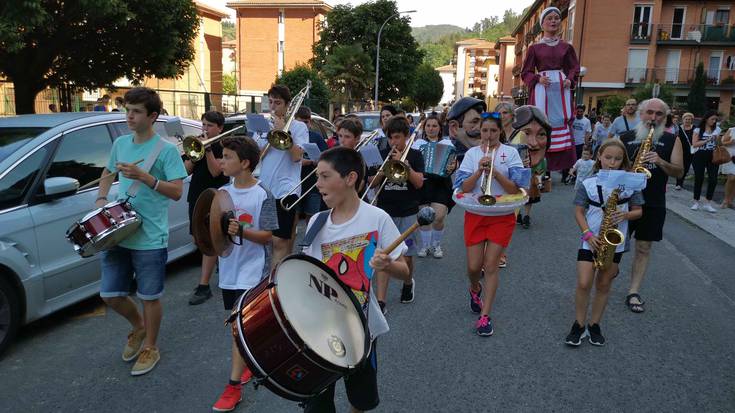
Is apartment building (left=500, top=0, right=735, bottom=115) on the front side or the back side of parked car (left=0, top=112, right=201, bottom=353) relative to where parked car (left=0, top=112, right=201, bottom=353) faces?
on the back side

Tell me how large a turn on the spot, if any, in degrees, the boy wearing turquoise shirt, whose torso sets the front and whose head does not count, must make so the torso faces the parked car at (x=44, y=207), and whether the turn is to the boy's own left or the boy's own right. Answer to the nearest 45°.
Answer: approximately 90° to the boy's own right

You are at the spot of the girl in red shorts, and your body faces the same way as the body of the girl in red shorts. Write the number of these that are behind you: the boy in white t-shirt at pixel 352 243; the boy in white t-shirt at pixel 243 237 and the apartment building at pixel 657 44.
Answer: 1

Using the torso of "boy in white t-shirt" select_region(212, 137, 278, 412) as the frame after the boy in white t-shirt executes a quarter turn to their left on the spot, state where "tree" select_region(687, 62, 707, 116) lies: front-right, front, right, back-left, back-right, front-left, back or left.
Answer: left

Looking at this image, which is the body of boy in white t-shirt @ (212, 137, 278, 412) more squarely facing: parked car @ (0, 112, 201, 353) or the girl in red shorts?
the parked car

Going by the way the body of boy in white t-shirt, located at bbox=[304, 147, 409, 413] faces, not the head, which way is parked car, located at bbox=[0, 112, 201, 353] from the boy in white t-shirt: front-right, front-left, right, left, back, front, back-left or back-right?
right

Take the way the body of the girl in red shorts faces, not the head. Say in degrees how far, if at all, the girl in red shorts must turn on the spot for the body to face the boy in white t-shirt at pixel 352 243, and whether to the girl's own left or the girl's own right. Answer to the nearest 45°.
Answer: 0° — they already face them

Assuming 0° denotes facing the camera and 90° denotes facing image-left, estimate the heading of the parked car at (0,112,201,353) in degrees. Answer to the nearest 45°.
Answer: approximately 45°
